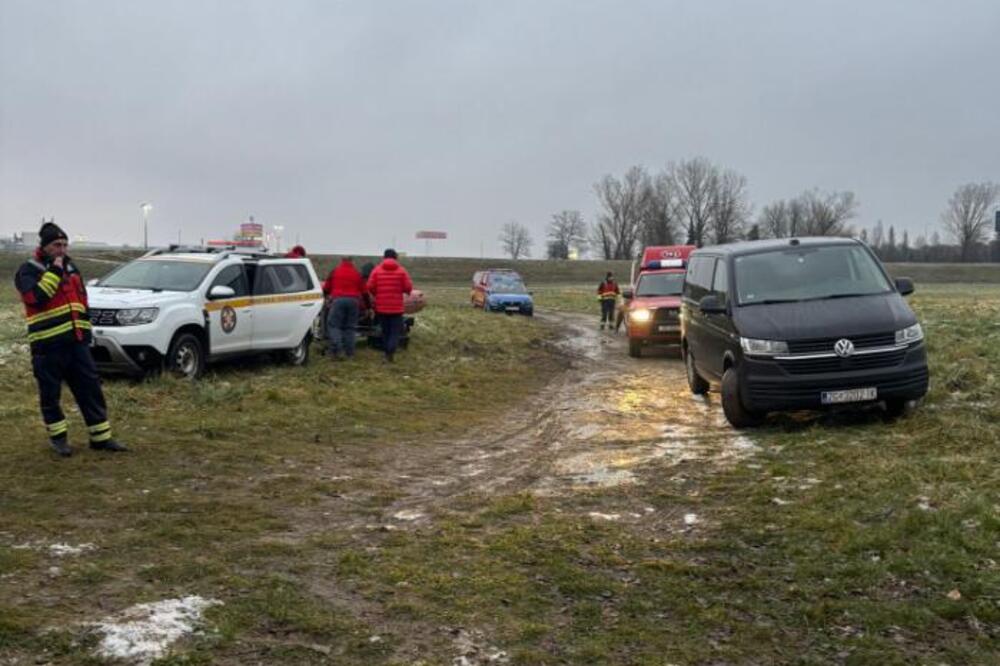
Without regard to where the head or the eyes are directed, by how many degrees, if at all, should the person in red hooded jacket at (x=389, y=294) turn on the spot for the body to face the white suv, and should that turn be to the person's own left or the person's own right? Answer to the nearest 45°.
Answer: approximately 135° to the person's own left

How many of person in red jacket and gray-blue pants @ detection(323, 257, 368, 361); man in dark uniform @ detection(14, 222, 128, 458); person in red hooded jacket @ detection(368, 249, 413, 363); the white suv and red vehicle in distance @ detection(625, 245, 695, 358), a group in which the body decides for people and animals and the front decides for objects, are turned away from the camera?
2

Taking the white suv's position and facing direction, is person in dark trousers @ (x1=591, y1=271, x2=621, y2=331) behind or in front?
behind

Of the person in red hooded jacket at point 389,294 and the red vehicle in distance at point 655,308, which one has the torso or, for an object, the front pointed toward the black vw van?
the red vehicle in distance

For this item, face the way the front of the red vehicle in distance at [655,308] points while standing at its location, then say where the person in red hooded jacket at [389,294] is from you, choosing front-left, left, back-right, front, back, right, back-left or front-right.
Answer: front-right

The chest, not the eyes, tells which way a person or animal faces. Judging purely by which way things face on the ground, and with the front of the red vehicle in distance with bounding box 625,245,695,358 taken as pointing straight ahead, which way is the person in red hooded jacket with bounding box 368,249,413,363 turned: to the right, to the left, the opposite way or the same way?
the opposite way

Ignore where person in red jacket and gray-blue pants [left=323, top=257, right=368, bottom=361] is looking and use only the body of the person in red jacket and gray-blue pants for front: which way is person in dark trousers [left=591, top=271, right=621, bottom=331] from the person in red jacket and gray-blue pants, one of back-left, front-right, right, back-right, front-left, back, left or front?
front-right

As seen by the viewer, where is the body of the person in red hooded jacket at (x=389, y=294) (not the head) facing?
away from the camera

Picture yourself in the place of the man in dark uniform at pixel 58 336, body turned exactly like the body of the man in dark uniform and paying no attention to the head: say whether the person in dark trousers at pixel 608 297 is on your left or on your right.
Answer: on your left

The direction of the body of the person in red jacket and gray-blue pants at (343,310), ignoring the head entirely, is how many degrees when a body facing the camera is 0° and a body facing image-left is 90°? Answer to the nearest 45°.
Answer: approximately 180°

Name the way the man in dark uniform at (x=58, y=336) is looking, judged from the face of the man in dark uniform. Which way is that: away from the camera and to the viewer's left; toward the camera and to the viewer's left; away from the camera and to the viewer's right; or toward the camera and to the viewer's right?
toward the camera and to the viewer's right

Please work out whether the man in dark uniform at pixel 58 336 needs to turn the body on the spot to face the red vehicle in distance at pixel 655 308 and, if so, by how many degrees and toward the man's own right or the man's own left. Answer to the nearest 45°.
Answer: approximately 90° to the man's own left

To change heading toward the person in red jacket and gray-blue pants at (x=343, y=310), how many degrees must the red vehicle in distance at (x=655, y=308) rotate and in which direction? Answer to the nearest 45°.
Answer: approximately 45° to its right

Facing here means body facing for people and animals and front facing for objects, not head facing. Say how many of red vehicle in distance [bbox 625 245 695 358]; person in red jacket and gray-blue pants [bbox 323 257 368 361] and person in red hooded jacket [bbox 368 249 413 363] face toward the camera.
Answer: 1
